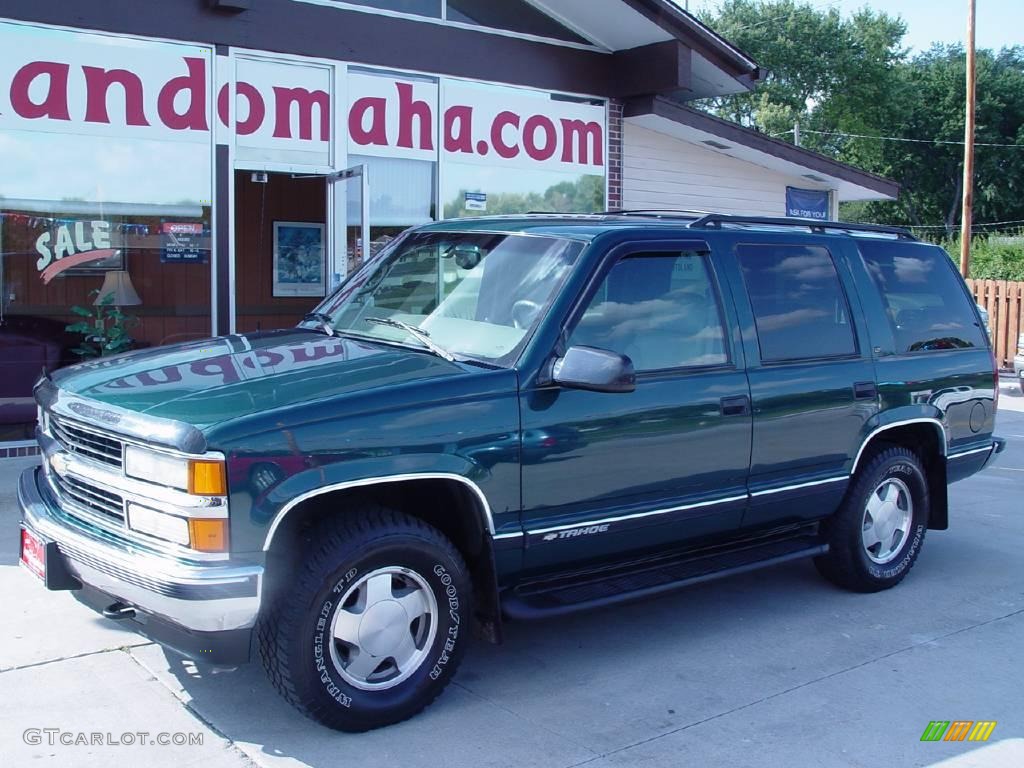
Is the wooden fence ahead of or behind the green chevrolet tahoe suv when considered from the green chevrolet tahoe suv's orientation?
behind

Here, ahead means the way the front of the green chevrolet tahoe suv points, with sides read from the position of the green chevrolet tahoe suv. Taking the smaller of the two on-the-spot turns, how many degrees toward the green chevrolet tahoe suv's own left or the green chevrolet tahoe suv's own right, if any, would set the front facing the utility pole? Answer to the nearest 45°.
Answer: approximately 180°

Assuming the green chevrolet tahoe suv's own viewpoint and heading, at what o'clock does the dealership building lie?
The dealership building is roughly at 4 o'clock from the green chevrolet tahoe suv.

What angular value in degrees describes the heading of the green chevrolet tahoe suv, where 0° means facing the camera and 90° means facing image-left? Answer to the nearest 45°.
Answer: approximately 45°
